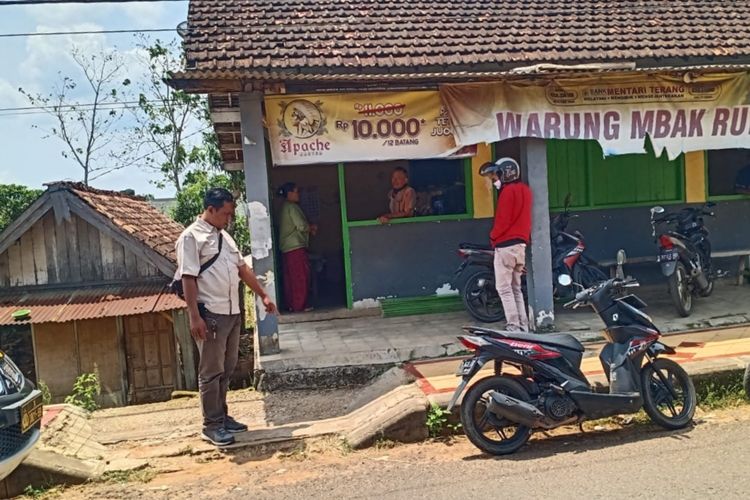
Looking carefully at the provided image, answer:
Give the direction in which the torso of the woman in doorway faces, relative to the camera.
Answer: to the viewer's right

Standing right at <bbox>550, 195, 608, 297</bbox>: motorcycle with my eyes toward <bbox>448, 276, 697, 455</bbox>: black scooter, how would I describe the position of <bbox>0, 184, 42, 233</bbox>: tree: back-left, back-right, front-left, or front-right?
back-right

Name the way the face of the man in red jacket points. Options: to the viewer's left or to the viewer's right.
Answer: to the viewer's left

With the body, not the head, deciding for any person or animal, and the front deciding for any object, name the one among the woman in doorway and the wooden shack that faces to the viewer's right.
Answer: the woman in doorway

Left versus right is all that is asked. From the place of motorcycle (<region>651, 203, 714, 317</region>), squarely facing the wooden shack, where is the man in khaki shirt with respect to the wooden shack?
left

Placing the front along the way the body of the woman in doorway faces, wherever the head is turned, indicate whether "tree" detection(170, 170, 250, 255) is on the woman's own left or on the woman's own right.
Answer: on the woman's own left

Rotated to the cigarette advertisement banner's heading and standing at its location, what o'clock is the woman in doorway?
The woman in doorway is roughly at 5 o'clock from the cigarette advertisement banner.

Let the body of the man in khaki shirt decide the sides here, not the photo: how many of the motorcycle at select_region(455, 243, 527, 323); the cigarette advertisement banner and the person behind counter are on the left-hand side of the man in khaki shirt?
3
